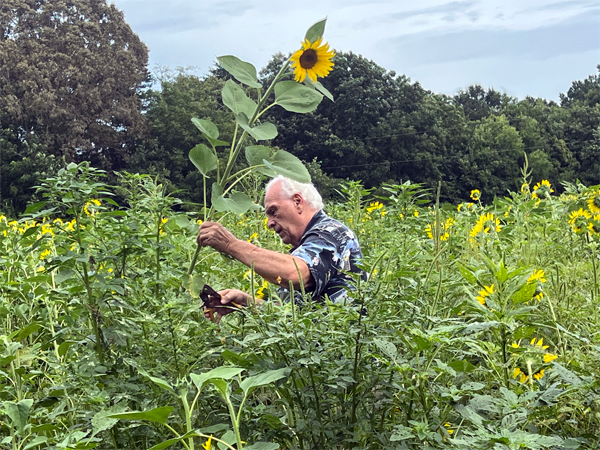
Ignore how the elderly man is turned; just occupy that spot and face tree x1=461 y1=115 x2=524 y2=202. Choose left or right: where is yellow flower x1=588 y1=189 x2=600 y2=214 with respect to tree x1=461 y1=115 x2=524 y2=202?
right

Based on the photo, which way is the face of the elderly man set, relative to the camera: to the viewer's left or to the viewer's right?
to the viewer's left

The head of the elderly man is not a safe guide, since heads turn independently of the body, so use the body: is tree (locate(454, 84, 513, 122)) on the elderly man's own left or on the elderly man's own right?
on the elderly man's own right

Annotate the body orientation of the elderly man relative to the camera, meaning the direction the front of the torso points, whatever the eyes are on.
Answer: to the viewer's left

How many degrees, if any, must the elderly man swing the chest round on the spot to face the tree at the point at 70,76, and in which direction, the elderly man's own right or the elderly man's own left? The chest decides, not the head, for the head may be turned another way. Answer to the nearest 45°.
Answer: approximately 90° to the elderly man's own right

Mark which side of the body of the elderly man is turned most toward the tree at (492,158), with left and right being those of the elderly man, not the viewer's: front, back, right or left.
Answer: right

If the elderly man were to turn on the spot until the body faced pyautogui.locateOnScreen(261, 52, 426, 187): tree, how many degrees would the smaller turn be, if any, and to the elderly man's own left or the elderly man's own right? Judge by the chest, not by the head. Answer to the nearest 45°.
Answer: approximately 90° to the elderly man's own right
